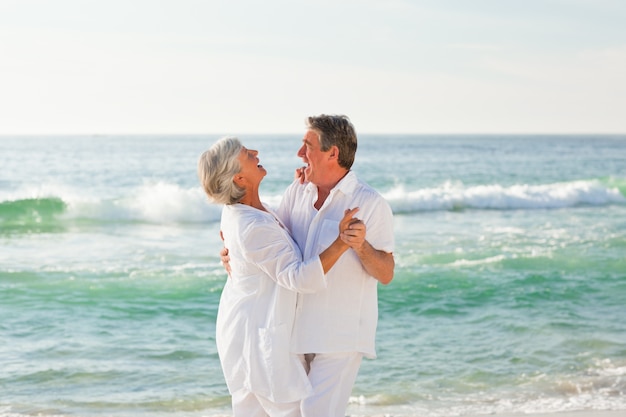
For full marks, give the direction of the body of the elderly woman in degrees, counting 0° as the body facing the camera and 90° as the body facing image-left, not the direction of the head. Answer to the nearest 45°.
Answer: approximately 270°

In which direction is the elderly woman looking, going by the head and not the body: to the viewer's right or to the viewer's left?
to the viewer's right

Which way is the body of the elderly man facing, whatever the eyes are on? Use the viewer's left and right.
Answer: facing the viewer and to the left of the viewer

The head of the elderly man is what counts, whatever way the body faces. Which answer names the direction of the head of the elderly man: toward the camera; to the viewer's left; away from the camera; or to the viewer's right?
to the viewer's left

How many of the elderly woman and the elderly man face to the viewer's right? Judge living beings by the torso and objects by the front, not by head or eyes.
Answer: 1
